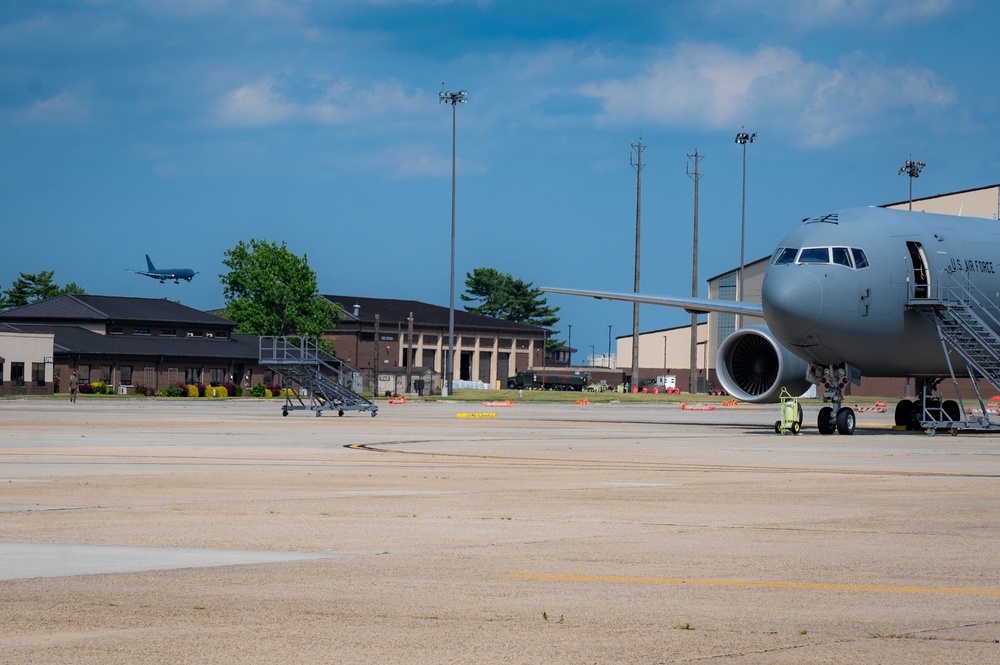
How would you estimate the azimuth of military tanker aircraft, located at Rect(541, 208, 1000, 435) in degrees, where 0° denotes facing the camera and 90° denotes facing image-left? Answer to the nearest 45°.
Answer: approximately 45°
